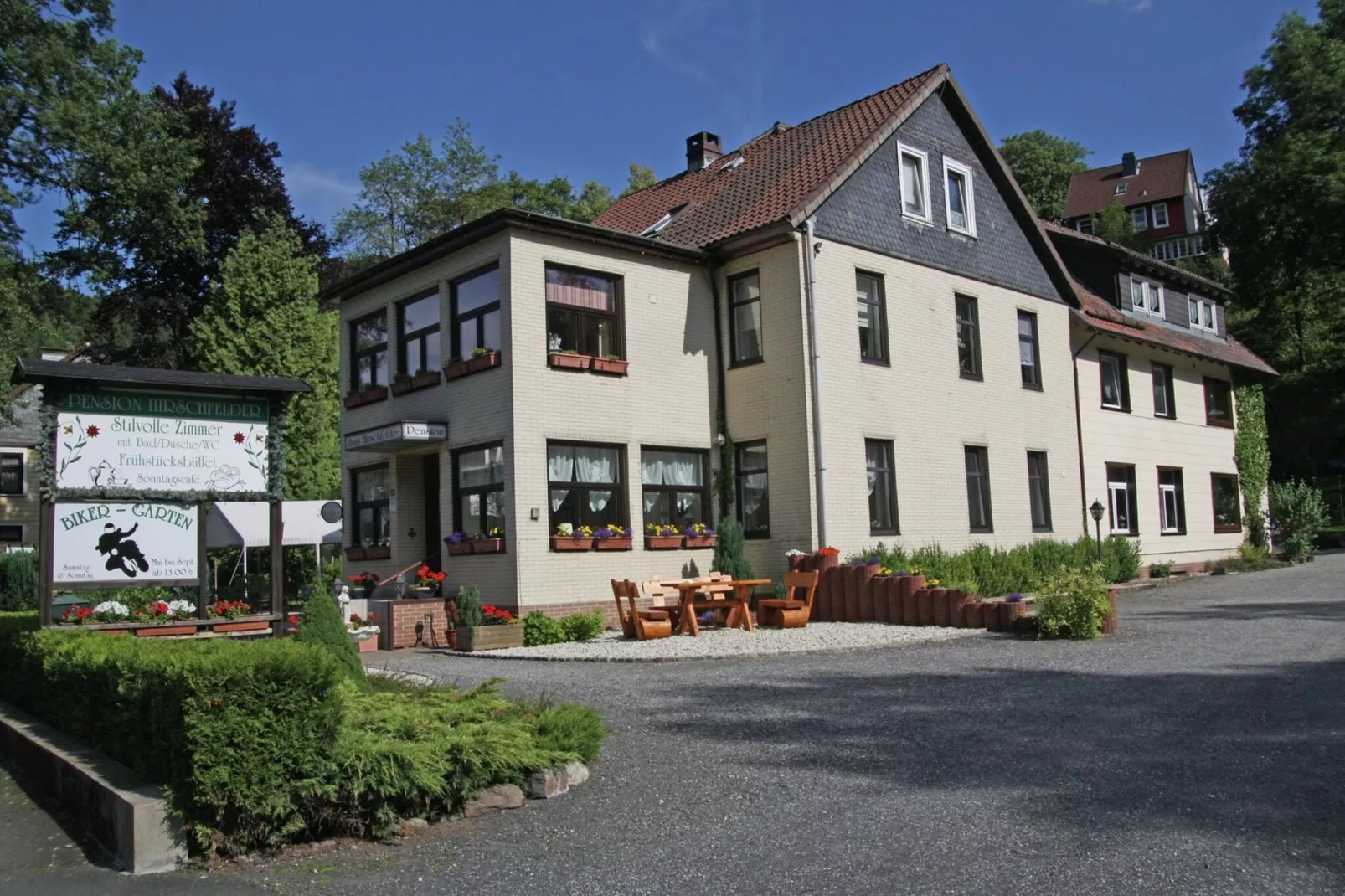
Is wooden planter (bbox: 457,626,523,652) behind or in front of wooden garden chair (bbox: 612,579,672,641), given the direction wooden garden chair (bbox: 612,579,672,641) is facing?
behind

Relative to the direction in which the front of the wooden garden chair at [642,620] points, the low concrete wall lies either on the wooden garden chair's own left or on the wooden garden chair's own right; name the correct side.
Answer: on the wooden garden chair's own right

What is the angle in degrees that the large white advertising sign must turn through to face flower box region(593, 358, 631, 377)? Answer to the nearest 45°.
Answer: approximately 135° to its left

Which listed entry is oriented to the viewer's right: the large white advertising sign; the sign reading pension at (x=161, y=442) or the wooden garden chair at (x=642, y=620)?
the wooden garden chair

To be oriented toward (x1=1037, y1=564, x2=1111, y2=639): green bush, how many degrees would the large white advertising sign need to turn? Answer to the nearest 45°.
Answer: approximately 90° to its left

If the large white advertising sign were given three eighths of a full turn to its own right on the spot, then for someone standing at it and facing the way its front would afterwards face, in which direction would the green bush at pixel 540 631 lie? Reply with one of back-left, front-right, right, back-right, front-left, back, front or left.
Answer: right

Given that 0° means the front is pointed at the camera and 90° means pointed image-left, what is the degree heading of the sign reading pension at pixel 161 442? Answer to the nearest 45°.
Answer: approximately 0°

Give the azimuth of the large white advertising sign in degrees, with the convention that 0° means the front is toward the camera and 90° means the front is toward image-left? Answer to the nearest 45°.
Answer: approximately 0°

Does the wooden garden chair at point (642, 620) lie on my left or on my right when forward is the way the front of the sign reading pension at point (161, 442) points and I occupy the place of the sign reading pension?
on my left

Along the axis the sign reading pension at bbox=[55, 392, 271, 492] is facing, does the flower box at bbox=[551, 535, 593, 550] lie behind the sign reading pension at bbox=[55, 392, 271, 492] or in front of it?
behind

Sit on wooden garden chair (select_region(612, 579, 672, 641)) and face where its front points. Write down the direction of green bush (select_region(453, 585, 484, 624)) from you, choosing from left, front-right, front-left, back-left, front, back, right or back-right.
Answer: back

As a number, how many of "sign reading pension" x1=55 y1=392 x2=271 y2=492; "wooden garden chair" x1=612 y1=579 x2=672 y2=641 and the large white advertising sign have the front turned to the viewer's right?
1

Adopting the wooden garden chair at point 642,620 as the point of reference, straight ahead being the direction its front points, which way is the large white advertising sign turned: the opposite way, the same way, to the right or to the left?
to the right

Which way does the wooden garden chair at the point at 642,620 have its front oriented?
to the viewer's right

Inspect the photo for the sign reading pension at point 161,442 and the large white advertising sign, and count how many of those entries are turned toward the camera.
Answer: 2
